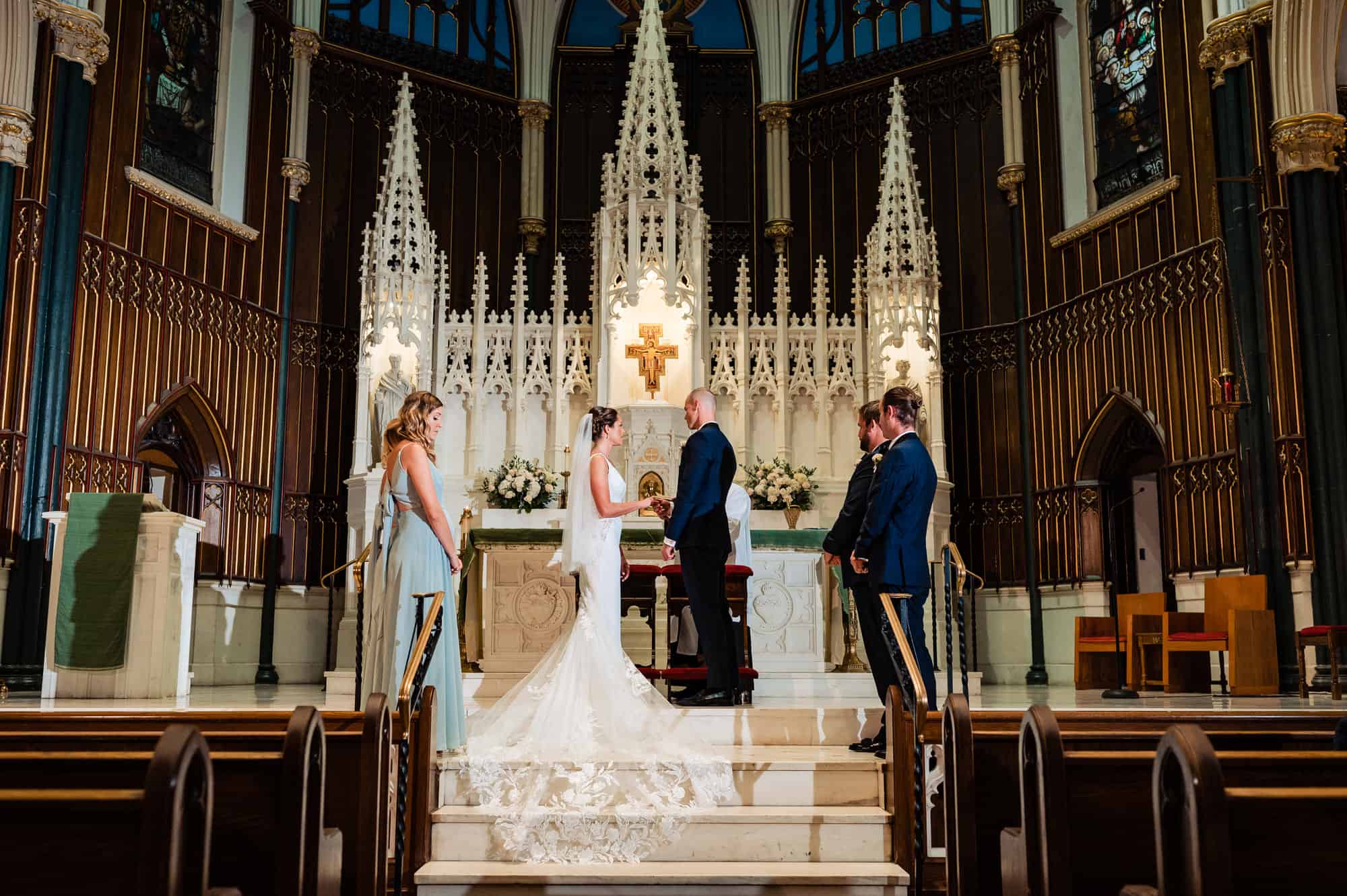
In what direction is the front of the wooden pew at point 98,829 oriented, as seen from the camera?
facing away from the viewer

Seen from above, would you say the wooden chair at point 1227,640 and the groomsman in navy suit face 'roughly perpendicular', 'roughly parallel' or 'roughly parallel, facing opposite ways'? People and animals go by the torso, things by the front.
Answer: roughly perpendicular

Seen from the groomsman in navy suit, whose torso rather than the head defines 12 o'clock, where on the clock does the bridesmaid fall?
The bridesmaid is roughly at 10 o'clock from the groomsman in navy suit.

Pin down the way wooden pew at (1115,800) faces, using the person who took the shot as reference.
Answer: facing away from the viewer

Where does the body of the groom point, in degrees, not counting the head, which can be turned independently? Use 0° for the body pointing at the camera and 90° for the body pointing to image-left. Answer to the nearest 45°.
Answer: approximately 90°

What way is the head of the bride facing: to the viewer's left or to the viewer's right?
to the viewer's right

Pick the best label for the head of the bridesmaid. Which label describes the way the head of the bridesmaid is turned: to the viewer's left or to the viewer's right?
to the viewer's right

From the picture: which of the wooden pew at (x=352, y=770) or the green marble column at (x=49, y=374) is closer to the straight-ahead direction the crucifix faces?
the wooden pew

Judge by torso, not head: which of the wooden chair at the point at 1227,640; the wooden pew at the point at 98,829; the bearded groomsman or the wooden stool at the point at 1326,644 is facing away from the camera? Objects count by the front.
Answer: the wooden pew

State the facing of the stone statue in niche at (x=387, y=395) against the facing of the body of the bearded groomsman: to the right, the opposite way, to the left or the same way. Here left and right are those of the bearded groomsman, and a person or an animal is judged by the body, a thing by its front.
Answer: to the left

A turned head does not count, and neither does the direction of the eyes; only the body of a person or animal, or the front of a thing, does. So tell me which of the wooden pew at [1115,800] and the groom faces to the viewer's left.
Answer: the groom

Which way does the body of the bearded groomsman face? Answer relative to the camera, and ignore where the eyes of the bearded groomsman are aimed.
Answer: to the viewer's left

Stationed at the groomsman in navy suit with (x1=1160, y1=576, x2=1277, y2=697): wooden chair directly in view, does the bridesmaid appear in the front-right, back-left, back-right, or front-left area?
back-left

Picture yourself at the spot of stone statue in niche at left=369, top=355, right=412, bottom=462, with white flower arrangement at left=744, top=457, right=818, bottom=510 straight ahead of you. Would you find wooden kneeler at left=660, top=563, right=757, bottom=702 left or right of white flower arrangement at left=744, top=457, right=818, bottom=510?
right
